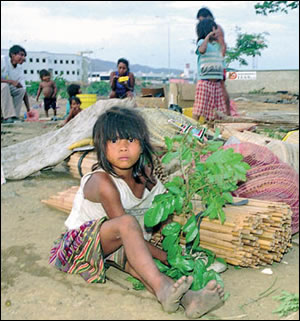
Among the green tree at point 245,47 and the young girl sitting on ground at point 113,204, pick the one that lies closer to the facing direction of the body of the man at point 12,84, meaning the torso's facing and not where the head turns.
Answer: the young girl sitting on ground

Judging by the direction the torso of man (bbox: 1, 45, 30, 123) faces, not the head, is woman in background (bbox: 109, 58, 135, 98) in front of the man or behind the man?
in front

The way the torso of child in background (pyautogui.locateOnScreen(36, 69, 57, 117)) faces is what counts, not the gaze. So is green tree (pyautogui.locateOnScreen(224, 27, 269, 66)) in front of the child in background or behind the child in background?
behind
